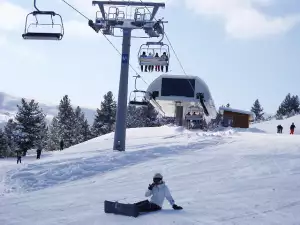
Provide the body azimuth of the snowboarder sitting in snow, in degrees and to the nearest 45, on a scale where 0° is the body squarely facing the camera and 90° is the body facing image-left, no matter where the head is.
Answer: approximately 45°
